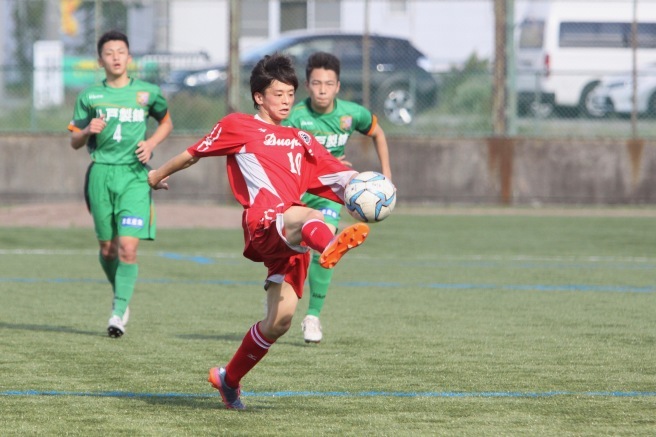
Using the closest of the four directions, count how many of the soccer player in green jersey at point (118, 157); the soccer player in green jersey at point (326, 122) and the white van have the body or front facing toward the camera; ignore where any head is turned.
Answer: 2

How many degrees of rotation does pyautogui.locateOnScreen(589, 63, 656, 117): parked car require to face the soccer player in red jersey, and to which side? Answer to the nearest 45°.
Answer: approximately 45° to its left

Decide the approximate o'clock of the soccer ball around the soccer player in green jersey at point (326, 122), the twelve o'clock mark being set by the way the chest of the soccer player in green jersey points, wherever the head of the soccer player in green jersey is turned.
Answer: The soccer ball is roughly at 12 o'clock from the soccer player in green jersey.

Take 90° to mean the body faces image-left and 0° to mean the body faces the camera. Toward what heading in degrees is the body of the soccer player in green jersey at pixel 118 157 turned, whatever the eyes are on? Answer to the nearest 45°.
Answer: approximately 0°

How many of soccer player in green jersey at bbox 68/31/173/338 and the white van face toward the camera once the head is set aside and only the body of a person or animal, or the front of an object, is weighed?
1

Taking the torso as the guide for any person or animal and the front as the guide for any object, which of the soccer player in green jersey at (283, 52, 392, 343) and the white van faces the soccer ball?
the soccer player in green jersey

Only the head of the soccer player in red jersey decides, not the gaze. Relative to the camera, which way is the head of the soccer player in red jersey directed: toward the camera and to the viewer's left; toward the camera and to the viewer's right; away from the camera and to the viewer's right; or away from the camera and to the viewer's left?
toward the camera and to the viewer's right

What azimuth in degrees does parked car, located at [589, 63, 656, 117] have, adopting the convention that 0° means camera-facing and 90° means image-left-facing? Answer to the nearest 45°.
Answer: approximately 45°

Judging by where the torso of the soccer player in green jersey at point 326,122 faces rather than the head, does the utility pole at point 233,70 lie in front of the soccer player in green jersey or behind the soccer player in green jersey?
behind

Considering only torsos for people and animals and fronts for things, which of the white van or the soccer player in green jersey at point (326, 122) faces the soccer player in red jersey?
the soccer player in green jersey

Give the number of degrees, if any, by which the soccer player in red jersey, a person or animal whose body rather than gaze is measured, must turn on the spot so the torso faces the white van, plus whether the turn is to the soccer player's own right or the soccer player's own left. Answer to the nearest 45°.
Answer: approximately 135° to the soccer player's own left
